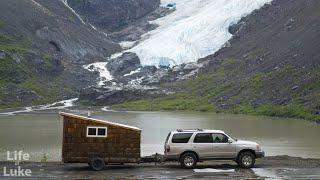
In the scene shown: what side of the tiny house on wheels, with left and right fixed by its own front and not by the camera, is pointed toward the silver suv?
front

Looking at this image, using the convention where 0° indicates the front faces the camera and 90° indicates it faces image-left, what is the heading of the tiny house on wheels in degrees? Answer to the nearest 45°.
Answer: approximately 270°

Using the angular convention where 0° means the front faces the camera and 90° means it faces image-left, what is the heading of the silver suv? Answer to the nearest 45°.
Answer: approximately 270°

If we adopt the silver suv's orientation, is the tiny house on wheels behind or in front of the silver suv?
behind

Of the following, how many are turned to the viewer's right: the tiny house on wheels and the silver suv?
2
